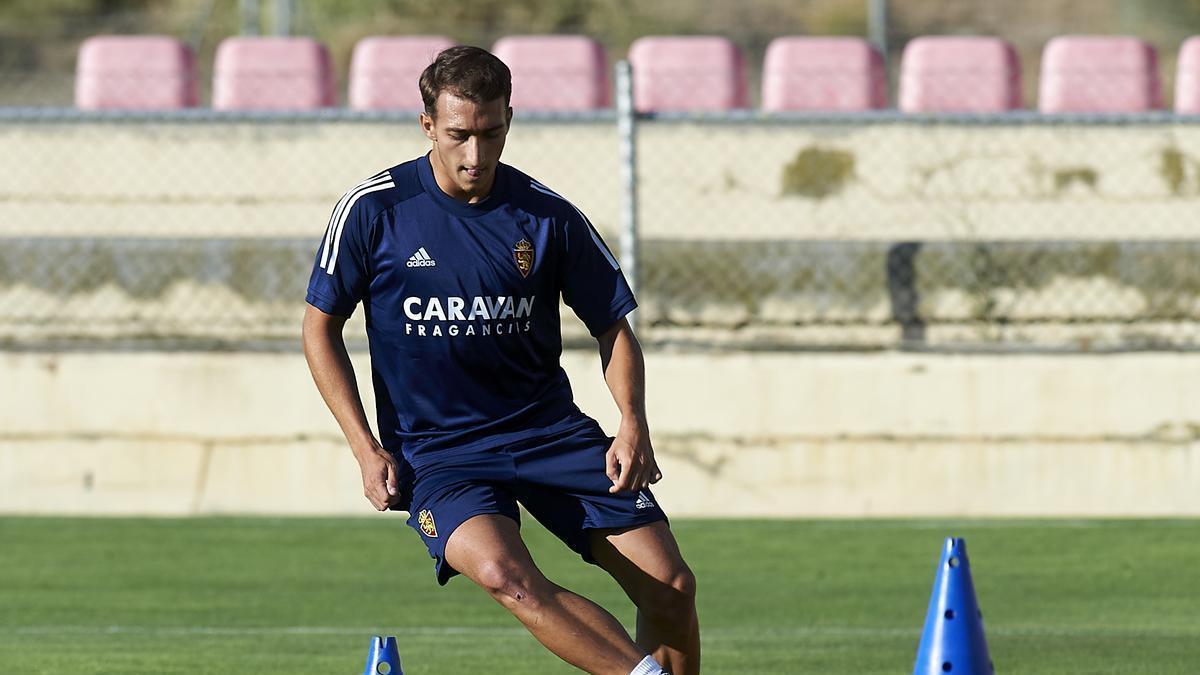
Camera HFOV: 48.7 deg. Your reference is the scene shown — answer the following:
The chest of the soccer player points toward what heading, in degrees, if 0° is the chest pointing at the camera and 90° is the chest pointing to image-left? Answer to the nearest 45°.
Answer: approximately 0°

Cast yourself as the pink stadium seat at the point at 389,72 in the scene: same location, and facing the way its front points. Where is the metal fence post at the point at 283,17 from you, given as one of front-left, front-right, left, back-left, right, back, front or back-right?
back-right

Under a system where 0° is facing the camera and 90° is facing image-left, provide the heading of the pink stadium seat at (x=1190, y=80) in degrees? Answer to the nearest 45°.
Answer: approximately 0°

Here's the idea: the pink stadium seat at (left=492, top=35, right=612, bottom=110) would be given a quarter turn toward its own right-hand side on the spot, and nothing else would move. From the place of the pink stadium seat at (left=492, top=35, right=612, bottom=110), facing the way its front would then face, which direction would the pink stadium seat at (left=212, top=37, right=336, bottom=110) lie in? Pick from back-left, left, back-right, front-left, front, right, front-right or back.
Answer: front

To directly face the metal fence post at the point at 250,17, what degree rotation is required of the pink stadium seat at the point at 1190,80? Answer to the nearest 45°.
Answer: approximately 90° to its right

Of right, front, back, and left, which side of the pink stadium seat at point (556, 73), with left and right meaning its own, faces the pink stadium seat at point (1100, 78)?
left

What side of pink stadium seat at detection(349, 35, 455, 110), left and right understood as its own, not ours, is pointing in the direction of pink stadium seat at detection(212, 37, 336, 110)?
right
